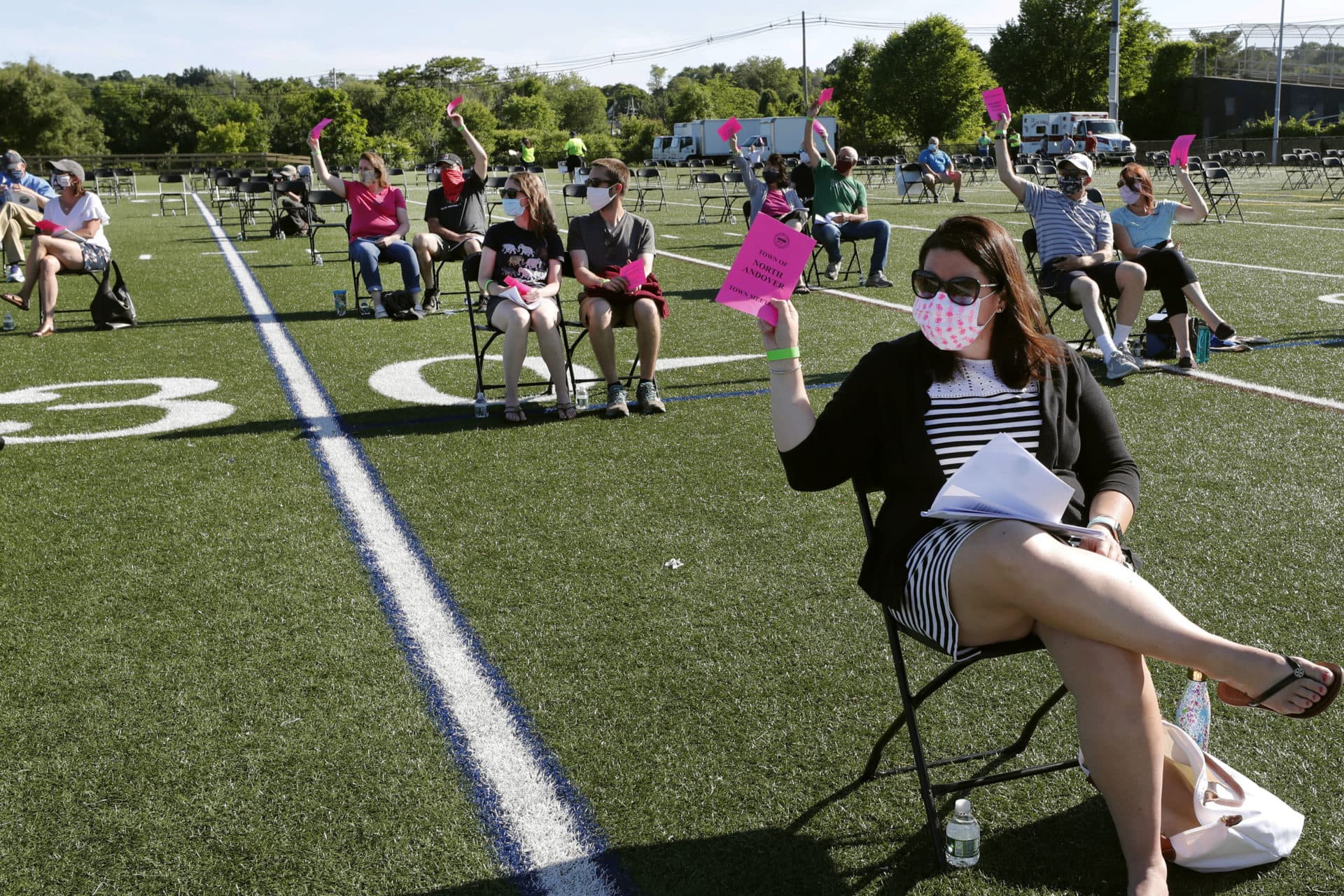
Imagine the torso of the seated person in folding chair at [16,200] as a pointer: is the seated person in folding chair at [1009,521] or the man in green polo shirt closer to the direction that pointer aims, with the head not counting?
the seated person in folding chair

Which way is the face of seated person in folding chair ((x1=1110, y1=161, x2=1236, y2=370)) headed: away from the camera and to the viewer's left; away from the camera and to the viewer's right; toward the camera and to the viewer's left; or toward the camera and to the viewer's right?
toward the camera and to the viewer's left

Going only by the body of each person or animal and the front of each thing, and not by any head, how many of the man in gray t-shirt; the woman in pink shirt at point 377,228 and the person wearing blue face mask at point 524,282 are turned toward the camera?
3

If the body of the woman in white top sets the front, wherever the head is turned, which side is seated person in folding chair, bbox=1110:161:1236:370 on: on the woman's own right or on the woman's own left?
on the woman's own left

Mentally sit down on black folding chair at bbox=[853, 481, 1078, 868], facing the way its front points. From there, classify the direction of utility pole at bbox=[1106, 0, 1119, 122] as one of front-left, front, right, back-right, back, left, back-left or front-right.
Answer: back-left

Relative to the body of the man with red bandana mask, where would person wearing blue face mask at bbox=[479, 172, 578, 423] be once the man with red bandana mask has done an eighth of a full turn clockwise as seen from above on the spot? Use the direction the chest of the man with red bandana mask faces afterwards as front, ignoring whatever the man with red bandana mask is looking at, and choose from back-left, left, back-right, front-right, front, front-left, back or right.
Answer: left

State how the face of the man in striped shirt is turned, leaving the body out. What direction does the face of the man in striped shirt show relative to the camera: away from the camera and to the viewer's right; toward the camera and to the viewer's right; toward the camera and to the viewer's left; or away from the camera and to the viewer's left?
toward the camera and to the viewer's left

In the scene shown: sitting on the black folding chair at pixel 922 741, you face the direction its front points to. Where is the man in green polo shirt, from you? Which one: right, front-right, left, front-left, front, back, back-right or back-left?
back-left

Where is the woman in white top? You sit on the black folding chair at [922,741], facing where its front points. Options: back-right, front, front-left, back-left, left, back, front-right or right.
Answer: back

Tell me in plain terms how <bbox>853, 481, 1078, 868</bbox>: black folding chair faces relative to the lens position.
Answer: facing the viewer and to the right of the viewer

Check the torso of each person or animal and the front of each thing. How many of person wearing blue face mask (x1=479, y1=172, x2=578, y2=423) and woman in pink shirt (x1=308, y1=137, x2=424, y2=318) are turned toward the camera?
2
